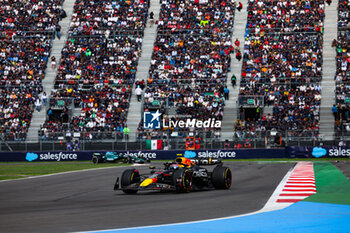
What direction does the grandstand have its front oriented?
toward the camera

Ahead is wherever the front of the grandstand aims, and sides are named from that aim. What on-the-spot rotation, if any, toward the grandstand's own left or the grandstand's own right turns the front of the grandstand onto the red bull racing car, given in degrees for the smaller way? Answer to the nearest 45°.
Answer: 0° — it already faces it

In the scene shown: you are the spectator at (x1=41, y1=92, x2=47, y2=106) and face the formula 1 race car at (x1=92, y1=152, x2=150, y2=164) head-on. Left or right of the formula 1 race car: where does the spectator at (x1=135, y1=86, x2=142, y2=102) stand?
left

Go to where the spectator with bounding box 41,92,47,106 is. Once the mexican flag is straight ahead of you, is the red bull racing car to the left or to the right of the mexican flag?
right

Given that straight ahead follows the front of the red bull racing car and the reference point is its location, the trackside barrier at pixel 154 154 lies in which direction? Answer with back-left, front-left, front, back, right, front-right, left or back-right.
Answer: back-right

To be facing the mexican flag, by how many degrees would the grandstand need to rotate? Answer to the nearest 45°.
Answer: approximately 45° to its right

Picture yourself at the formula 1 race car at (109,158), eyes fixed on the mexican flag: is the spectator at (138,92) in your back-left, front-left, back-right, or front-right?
front-left

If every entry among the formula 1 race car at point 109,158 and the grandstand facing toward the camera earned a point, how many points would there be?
1

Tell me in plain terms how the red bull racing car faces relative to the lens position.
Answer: facing the viewer and to the left of the viewer

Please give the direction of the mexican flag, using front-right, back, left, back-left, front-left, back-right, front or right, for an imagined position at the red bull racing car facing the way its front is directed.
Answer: back-right
